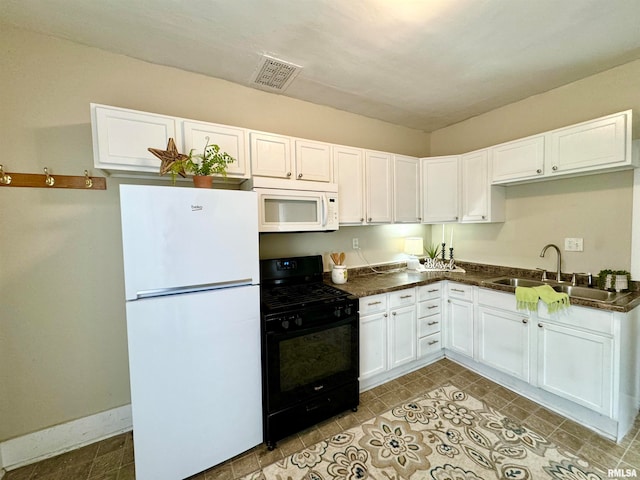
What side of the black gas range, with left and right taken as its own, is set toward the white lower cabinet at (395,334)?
left

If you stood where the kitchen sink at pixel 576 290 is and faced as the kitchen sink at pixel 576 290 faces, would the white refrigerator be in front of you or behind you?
in front

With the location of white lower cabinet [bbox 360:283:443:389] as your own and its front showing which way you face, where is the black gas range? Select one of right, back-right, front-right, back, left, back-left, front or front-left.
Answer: right

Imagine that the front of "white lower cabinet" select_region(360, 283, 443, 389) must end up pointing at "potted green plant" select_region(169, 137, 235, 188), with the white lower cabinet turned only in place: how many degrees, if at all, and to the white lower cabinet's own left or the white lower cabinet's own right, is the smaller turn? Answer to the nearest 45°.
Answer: approximately 90° to the white lower cabinet's own right

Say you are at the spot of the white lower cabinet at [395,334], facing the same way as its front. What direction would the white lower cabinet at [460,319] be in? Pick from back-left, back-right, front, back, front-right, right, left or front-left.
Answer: left

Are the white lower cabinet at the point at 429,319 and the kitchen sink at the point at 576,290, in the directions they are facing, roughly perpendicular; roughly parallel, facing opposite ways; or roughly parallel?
roughly perpendicular

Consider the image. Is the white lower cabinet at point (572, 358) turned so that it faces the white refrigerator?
yes

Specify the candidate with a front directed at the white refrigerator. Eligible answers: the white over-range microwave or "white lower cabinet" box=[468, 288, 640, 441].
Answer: the white lower cabinet

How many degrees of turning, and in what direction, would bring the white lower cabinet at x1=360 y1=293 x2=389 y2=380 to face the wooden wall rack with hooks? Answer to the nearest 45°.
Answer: approximately 90° to its right
